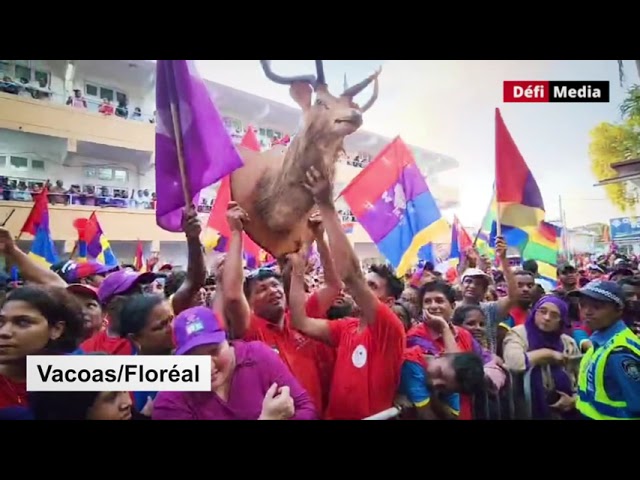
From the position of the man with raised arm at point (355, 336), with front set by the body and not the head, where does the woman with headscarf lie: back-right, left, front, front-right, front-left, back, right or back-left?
back-left

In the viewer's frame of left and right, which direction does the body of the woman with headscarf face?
facing the viewer

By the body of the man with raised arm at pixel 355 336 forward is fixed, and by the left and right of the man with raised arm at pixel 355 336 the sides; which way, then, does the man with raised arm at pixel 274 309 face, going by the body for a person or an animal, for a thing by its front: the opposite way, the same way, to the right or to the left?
to the left

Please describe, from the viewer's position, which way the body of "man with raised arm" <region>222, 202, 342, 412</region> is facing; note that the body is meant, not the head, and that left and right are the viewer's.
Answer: facing the viewer and to the right of the viewer

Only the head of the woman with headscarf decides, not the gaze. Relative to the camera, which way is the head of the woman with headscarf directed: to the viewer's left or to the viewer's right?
to the viewer's left
